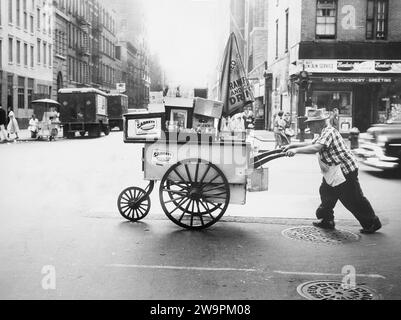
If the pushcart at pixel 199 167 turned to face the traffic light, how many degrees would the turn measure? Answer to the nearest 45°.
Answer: approximately 90° to its right

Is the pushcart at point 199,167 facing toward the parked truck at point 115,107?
no

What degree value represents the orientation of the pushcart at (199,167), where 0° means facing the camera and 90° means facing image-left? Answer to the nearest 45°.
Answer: approximately 90°

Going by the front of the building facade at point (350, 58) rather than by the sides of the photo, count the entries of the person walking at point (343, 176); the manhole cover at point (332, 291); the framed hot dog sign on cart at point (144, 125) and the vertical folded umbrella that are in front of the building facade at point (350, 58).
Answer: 4

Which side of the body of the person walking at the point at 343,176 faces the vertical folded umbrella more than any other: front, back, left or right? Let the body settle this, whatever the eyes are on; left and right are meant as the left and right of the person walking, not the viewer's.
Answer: front

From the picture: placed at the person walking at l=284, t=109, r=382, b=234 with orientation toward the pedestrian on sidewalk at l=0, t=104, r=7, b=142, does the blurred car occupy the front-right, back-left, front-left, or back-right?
front-right

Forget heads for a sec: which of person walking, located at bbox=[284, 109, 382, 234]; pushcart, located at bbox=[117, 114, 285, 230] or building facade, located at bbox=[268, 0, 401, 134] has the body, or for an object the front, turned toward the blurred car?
the building facade

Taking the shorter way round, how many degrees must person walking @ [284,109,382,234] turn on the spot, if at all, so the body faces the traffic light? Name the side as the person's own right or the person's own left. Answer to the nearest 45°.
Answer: approximately 90° to the person's own right

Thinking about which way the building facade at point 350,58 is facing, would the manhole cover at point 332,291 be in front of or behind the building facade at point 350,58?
in front

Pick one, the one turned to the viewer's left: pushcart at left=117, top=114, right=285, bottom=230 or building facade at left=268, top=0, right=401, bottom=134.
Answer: the pushcart

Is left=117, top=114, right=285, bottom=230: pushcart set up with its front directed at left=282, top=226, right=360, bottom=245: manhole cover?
no

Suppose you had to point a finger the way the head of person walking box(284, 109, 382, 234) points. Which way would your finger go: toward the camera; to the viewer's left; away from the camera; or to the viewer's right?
to the viewer's left

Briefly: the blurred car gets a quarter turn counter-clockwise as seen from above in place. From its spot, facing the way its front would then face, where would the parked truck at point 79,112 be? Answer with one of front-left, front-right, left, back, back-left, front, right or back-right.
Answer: back

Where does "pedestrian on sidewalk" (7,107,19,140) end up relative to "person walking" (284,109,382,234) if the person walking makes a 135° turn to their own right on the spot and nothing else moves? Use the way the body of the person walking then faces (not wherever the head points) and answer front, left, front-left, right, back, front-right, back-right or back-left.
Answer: left

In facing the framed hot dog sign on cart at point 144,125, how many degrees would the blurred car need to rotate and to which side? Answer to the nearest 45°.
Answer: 0° — it already faces it

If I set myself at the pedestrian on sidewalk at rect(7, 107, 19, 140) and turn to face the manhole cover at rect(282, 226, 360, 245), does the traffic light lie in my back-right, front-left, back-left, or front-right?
front-left

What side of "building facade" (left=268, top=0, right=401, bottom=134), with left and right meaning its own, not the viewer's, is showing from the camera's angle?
front

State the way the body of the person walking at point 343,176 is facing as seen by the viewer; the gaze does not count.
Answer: to the viewer's left

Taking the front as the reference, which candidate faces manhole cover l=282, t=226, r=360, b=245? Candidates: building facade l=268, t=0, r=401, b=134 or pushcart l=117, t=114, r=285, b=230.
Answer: the building facade

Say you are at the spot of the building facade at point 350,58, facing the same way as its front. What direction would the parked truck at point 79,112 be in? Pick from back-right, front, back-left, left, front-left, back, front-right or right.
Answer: right
